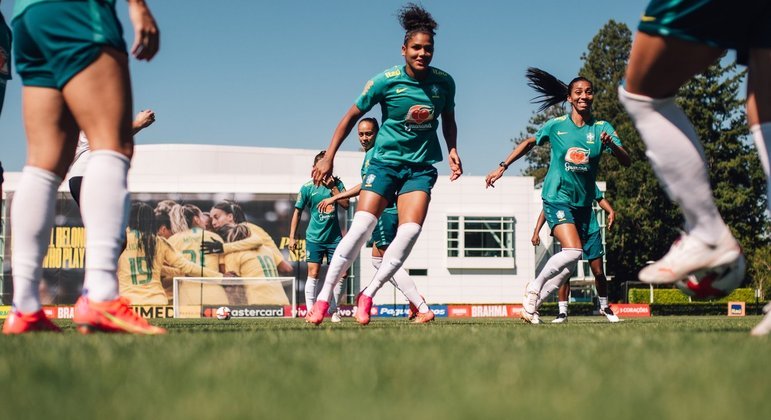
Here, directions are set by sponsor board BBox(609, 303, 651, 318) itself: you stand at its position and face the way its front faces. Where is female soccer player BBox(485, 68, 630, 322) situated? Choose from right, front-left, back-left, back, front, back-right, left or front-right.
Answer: front

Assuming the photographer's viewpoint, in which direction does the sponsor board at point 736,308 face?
facing the viewer

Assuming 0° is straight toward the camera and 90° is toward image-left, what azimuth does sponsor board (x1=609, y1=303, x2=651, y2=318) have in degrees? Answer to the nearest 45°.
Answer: approximately 0°

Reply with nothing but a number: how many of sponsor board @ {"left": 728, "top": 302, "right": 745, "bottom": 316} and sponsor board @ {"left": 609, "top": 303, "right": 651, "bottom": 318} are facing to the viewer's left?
0

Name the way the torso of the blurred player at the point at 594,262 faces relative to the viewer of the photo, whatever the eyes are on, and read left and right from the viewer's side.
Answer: facing the viewer
